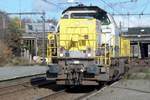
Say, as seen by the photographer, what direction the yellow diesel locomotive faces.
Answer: facing the viewer
